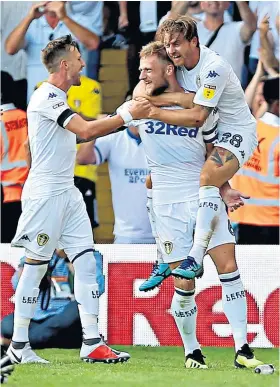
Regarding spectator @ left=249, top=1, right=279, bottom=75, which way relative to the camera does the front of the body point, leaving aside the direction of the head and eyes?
toward the camera

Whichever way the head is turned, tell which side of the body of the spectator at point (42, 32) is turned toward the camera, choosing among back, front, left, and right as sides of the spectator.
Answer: front

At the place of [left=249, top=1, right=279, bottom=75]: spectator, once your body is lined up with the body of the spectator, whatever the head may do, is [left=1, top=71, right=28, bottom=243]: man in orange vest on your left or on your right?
on your right

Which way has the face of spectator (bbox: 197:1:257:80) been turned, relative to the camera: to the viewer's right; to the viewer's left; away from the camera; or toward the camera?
toward the camera

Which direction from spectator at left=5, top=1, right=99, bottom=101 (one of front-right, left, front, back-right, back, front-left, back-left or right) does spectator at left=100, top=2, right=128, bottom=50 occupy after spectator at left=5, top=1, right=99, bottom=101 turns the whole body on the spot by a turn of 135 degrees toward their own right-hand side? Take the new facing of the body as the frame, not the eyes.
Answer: back-right

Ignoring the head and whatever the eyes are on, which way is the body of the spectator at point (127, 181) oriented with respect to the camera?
toward the camera

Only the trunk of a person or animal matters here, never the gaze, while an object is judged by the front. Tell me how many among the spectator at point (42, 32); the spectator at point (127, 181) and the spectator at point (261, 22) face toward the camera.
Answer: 3

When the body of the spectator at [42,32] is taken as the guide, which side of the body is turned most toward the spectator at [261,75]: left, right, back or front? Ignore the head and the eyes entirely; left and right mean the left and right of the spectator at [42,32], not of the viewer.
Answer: left

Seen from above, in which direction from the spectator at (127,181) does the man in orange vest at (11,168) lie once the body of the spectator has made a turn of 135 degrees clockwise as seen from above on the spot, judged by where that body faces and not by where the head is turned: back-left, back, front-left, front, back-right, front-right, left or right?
front-left
